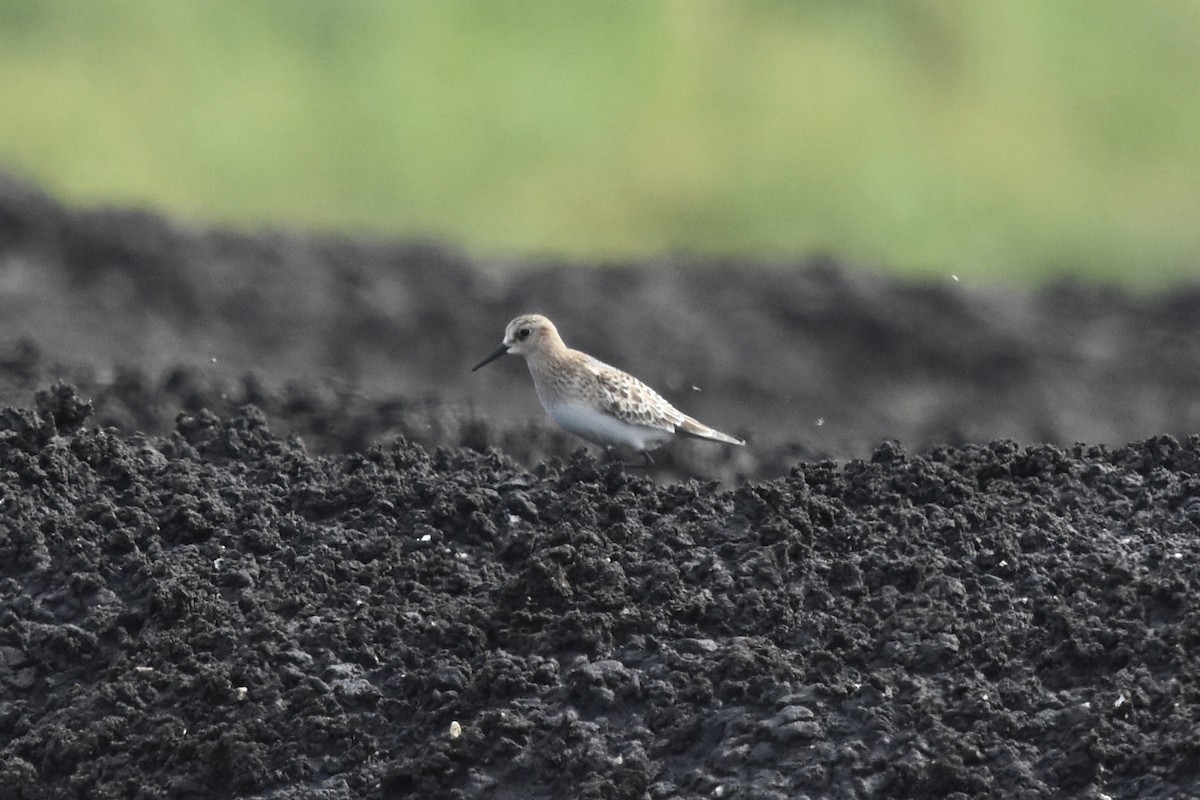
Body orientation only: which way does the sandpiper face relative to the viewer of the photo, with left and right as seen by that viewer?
facing to the left of the viewer
